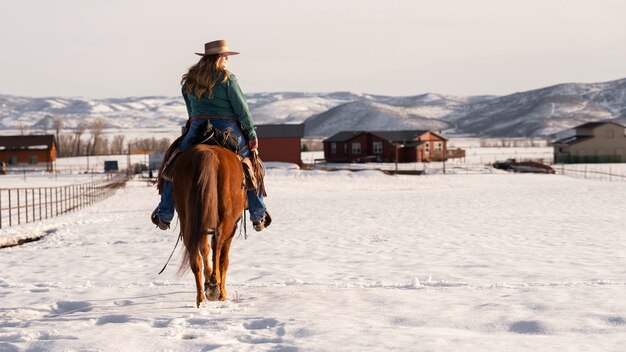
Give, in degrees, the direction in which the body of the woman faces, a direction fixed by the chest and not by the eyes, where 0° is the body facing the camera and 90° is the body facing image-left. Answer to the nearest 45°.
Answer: approximately 180°

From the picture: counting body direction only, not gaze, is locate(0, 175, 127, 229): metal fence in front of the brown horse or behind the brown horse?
in front

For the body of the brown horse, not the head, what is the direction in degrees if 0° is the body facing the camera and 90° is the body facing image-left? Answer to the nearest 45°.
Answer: approximately 180°
